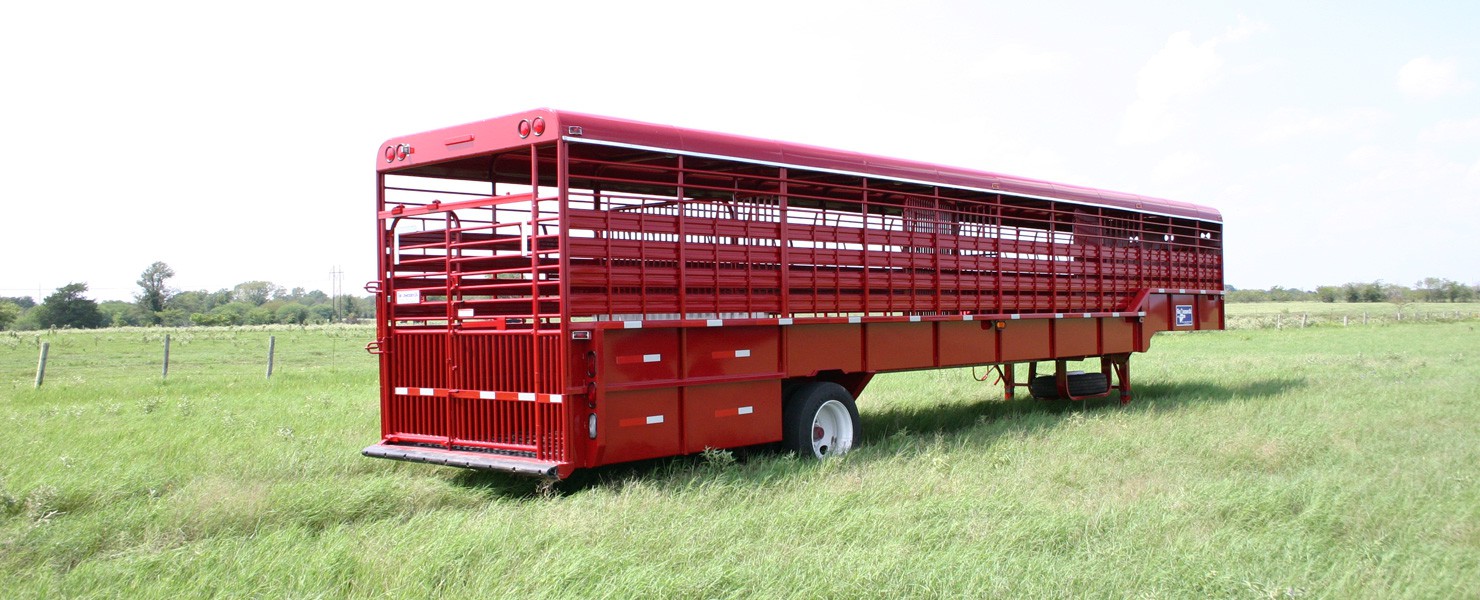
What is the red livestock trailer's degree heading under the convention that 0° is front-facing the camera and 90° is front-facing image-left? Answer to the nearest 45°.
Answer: approximately 225°
